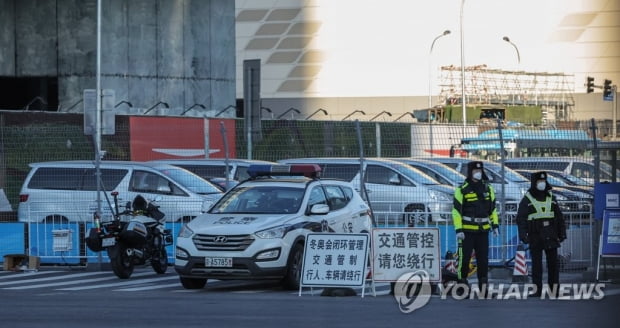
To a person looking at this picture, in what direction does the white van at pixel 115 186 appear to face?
facing to the right of the viewer

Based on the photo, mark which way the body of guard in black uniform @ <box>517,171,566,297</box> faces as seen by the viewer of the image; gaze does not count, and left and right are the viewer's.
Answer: facing the viewer

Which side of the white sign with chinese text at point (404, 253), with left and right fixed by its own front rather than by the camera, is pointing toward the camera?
front

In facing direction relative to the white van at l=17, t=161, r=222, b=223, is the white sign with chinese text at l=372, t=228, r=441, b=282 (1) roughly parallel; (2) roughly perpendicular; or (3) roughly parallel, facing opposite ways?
roughly perpendicular

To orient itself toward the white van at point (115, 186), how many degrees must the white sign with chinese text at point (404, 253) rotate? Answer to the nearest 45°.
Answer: approximately 135° to its right

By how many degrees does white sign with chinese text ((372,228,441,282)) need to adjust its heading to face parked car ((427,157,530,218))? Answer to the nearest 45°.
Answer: approximately 180°

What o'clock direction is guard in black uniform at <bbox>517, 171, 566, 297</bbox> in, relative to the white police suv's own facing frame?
The guard in black uniform is roughly at 8 o'clock from the white police suv.

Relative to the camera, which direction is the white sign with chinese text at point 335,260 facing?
toward the camera
